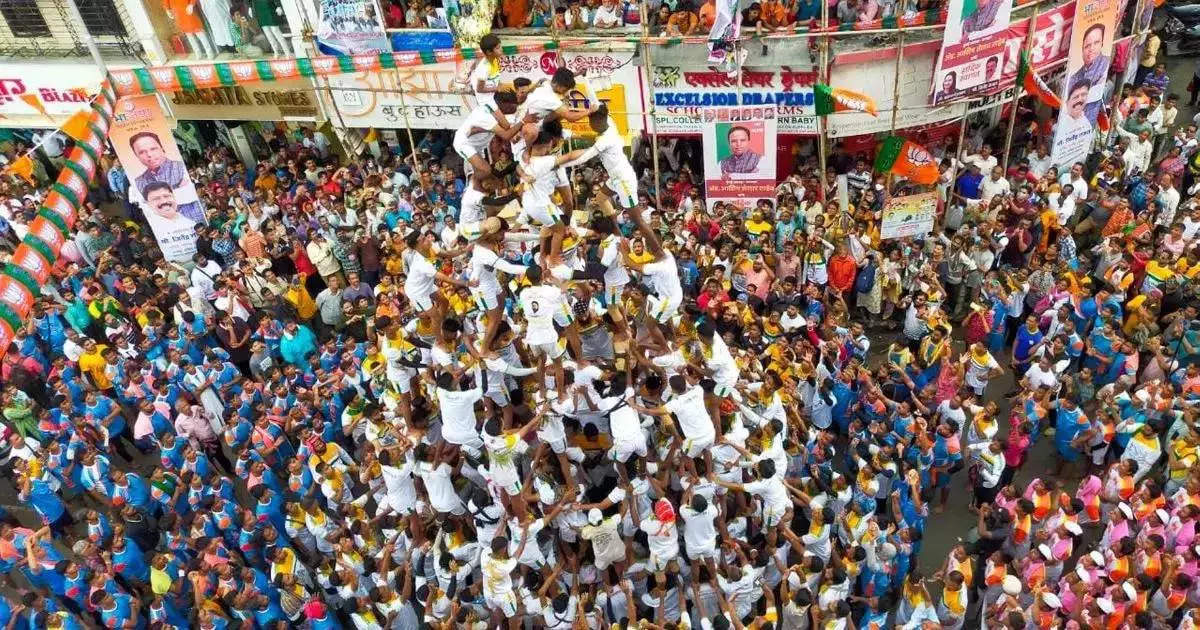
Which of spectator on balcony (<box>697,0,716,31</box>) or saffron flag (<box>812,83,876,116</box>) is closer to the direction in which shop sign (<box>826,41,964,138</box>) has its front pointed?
the saffron flag

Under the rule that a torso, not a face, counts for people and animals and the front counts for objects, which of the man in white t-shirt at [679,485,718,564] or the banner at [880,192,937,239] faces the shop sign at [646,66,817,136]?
the man in white t-shirt

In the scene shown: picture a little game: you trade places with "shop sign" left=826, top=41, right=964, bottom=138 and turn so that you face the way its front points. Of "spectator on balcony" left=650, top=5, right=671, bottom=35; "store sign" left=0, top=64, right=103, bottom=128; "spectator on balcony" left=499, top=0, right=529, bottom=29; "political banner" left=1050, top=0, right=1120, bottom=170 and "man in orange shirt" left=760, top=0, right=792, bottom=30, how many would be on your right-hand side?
4

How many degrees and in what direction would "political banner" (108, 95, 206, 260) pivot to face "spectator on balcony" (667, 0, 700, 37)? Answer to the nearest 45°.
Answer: approximately 45° to its left

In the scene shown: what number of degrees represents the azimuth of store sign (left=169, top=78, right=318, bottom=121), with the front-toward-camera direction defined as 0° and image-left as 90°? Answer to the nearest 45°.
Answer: approximately 0°

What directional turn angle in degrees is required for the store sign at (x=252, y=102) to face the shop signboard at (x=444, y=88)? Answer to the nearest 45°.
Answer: approximately 45° to its left

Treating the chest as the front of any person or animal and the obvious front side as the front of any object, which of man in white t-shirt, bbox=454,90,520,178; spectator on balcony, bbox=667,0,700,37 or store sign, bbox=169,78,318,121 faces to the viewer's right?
the man in white t-shirt

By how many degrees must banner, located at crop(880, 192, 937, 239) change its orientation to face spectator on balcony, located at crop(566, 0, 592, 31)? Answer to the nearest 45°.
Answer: approximately 135° to its right

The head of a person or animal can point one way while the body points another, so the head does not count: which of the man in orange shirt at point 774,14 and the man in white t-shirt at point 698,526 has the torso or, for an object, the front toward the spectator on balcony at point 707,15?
the man in white t-shirt

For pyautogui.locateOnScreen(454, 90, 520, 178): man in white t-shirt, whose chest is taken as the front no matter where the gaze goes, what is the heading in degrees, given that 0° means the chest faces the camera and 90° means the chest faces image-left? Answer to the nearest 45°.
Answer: approximately 270°

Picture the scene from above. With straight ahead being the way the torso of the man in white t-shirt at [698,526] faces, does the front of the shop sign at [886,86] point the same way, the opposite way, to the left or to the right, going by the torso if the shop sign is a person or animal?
the opposite way
